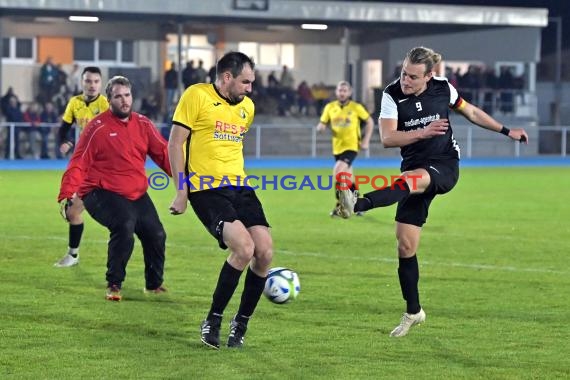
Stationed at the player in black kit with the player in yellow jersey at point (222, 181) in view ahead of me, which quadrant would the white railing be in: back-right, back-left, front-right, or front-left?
back-right

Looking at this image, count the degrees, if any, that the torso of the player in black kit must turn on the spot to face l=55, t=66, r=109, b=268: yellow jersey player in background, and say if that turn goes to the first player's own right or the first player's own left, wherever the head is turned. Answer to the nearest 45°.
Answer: approximately 90° to the first player's own right

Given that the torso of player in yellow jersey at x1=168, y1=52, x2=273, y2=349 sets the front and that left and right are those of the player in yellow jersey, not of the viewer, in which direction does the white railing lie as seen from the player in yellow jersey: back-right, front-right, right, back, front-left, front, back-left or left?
back-left

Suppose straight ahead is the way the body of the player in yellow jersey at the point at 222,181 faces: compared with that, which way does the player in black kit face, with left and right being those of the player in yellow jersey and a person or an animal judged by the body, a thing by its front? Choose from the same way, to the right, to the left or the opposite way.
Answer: to the right

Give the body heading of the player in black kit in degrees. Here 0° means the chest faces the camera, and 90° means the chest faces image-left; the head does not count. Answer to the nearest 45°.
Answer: approximately 45°

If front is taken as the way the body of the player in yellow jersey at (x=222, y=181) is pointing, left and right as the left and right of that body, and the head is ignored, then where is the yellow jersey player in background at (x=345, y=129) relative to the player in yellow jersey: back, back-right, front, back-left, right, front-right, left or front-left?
back-left

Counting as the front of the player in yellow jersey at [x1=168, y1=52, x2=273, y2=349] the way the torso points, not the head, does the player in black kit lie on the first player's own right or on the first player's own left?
on the first player's own left

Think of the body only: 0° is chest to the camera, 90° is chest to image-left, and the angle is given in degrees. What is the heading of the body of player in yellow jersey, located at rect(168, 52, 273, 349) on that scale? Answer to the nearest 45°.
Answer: approximately 315°
